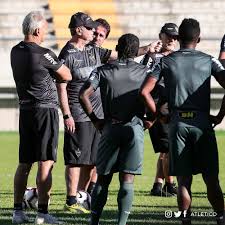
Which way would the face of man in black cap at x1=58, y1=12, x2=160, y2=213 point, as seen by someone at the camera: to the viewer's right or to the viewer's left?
to the viewer's right

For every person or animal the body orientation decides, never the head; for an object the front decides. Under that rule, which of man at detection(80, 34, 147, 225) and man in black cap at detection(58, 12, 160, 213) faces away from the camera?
the man

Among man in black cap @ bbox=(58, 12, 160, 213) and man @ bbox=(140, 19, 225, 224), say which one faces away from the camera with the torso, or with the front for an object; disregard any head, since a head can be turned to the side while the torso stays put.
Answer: the man

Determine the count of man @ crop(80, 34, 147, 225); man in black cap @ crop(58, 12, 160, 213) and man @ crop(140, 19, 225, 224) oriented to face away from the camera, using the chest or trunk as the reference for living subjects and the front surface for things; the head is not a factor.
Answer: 2

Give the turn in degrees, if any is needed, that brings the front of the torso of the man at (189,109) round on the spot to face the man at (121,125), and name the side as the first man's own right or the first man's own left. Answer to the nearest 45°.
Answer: approximately 90° to the first man's own left

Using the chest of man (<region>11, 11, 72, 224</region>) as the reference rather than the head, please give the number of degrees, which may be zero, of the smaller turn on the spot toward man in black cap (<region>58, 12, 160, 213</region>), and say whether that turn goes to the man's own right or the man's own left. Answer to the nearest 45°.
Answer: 0° — they already face them

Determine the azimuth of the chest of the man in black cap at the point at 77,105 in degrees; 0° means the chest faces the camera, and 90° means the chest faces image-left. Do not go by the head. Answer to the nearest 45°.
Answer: approximately 315°

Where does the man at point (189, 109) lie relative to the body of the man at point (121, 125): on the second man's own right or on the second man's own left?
on the second man's own right

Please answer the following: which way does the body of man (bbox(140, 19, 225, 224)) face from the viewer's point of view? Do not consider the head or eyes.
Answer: away from the camera

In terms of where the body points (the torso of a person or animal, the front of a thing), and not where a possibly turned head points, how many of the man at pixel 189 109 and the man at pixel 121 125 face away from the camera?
2

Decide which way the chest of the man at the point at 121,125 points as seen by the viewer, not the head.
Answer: away from the camera
